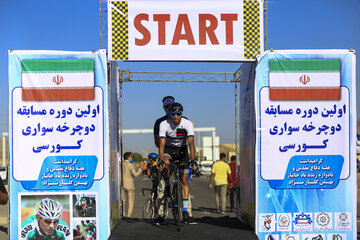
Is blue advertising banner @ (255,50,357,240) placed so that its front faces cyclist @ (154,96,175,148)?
no

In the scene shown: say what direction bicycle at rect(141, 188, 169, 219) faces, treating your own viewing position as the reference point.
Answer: facing the viewer and to the left of the viewer

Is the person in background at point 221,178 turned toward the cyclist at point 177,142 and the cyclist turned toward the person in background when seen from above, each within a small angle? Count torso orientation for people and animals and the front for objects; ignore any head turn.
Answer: no

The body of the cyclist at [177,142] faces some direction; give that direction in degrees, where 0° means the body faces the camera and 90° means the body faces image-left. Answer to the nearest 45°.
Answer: approximately 0°

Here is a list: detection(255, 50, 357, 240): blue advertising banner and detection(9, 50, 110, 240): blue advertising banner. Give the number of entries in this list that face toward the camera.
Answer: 2

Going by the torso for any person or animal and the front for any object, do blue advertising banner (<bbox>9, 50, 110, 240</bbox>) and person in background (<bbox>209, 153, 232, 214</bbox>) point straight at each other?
no

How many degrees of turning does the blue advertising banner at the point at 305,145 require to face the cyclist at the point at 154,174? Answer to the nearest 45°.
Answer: approximately 90° to its right

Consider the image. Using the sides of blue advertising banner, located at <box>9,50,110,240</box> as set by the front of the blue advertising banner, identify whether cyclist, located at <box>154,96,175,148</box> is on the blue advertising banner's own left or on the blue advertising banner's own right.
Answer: on the blue advertising banner's own left

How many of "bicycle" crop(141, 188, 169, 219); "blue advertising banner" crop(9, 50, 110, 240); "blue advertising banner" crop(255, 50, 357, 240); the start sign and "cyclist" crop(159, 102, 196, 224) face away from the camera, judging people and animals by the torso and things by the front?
0

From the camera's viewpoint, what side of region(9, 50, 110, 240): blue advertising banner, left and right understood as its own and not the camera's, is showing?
front

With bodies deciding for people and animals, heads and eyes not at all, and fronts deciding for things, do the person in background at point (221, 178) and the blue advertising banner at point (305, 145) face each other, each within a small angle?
no

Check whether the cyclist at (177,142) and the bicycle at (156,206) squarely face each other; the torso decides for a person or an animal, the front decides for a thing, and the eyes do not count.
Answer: no
